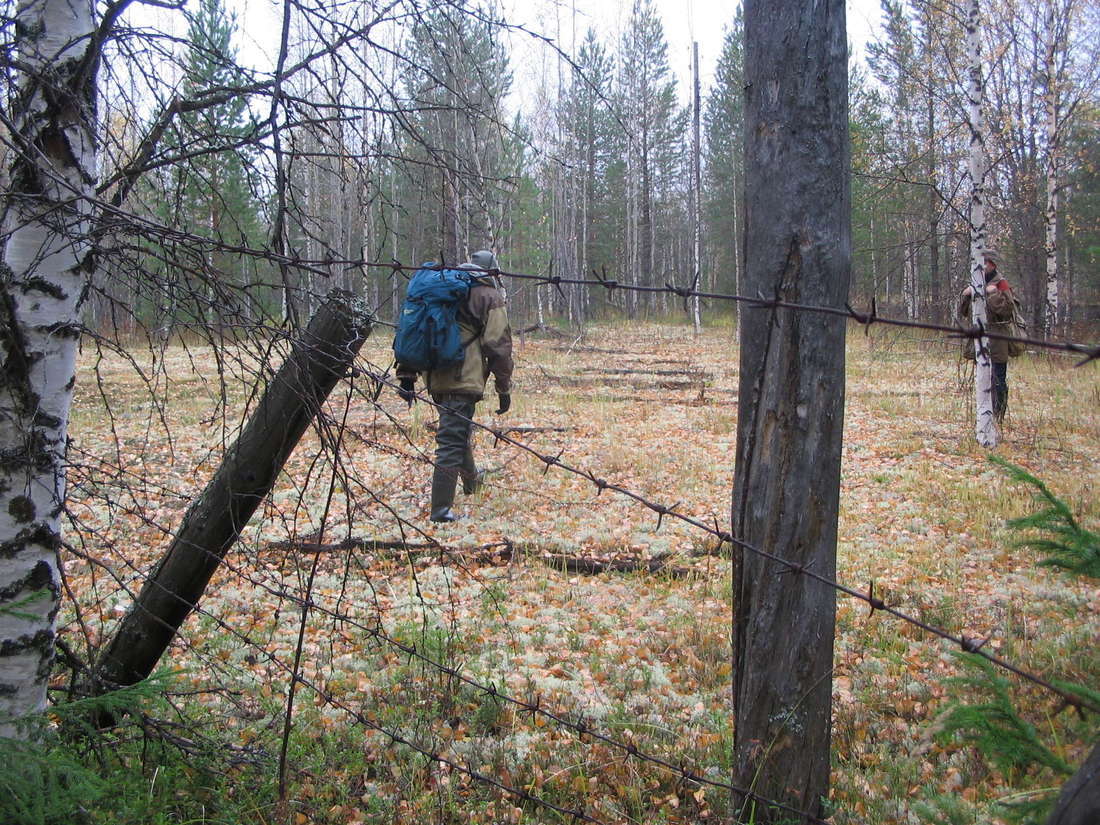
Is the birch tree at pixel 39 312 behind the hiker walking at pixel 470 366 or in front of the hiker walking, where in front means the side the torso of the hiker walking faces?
behind

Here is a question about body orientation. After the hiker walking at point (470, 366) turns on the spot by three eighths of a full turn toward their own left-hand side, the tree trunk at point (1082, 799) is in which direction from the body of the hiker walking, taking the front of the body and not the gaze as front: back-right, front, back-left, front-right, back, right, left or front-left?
left

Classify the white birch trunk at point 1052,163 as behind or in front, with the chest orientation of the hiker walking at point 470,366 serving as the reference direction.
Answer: in front

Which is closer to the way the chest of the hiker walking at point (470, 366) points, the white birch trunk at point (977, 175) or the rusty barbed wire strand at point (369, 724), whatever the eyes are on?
the white birch trunk

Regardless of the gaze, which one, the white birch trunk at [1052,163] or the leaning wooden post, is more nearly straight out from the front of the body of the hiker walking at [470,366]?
the white birch trunk

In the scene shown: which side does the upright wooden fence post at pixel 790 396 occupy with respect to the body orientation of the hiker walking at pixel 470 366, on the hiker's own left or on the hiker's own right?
on the hiker's own right

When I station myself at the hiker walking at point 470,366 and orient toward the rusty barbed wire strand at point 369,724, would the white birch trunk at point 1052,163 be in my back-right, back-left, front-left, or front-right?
back-left

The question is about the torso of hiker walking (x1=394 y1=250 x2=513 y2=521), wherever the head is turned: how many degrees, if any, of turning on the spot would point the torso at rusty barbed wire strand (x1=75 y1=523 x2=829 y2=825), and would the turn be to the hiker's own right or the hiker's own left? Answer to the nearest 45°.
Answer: approximately 135° to the hiker's own right

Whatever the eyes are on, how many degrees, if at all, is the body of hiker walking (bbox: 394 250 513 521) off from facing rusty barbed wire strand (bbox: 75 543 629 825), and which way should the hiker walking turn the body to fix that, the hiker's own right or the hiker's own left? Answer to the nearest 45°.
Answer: approximately 135° to the hiker's own right

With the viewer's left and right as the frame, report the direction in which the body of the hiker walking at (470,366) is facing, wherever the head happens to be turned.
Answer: facing away from the viewer and to the right of the viewer
